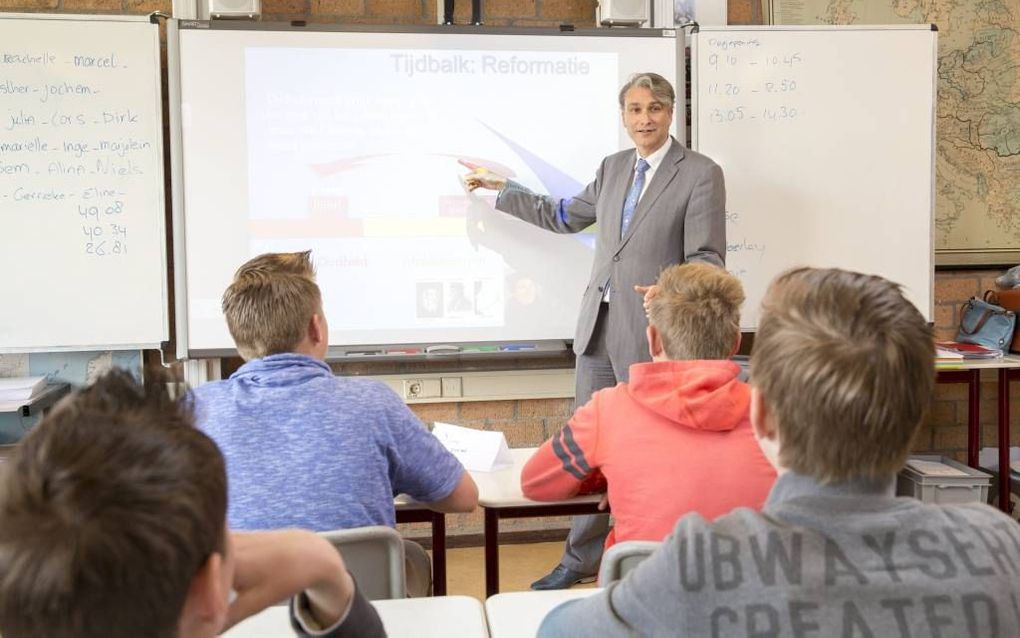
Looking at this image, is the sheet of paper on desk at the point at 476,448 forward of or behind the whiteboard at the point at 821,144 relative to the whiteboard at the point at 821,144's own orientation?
forward

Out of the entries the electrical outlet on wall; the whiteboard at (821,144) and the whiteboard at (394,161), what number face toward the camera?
3

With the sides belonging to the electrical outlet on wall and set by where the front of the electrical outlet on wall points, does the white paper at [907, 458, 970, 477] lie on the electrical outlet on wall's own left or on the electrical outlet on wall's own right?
on the electrical outlet on wall's own left

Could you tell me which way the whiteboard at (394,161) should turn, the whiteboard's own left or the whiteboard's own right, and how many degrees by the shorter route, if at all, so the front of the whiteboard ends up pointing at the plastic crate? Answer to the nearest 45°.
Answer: approximately 90° to the whiteboard's own left

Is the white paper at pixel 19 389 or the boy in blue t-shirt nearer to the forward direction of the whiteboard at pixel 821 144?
the boy in blue t-shirt

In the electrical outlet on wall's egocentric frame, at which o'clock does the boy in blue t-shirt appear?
The boy in blue t-shirt is roughly at 12 o'clock from the electrical outlet on wall.

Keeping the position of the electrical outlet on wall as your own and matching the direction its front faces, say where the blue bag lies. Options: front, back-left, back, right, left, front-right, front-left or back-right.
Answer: left

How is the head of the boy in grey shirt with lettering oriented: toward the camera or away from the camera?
away from the camera

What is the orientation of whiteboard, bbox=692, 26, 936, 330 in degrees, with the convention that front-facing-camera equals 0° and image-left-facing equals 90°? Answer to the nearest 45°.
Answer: approximately 0°

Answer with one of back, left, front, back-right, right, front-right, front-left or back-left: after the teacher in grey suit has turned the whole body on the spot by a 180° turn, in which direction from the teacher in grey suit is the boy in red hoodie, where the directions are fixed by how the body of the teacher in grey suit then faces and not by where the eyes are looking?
back-right

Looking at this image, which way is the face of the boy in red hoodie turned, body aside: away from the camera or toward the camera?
away from the camera

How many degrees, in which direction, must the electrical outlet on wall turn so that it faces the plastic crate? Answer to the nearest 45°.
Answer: approximately 90° to its left

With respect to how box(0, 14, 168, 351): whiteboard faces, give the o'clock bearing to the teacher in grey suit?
The teacher in grey suit is roughly at 10 o'clock from the whiteboard.

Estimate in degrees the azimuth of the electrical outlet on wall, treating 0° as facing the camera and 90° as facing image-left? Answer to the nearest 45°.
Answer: approximately 0°
